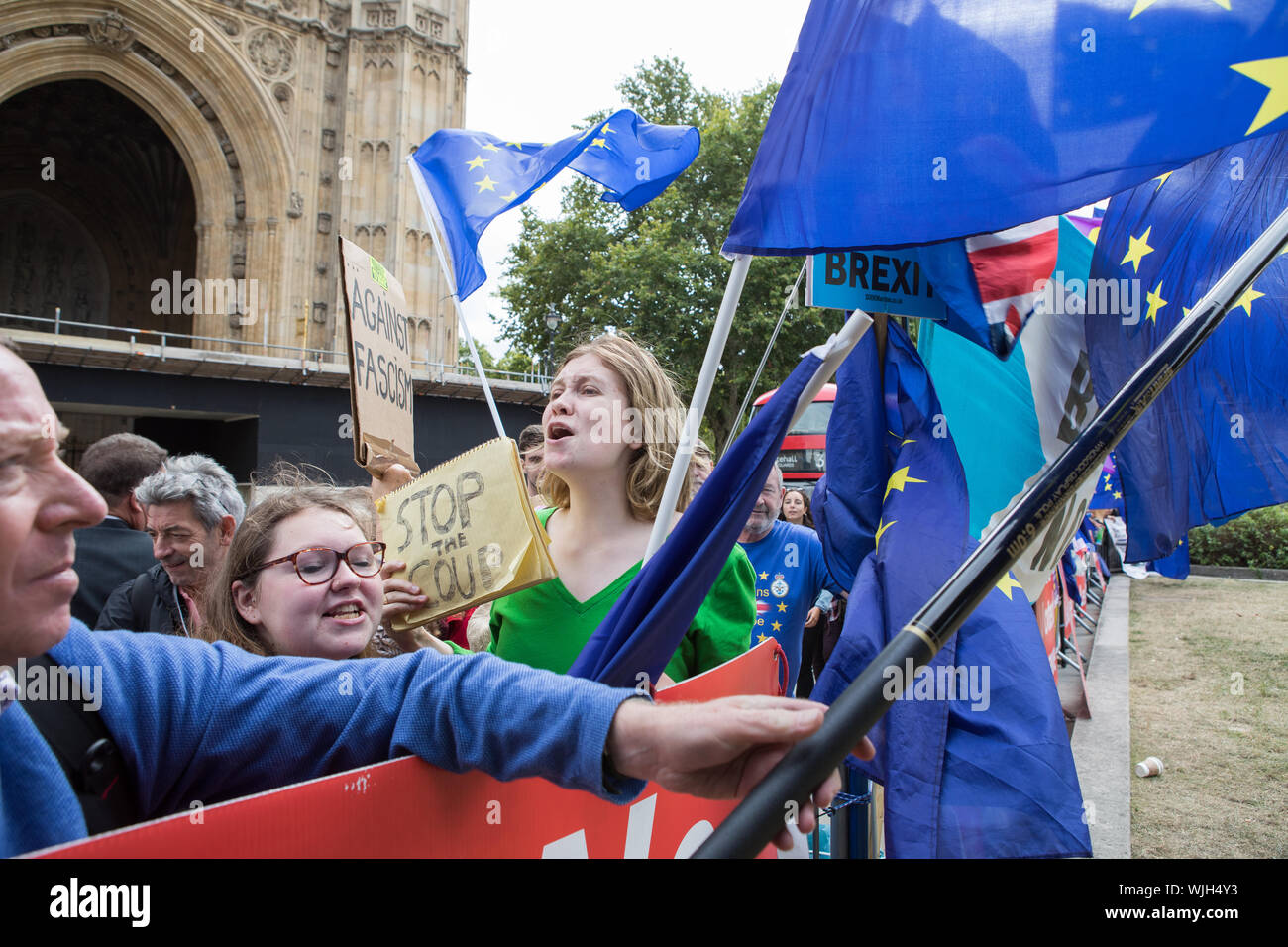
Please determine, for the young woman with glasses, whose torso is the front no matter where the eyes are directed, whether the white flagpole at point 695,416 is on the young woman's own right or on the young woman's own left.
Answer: on the young woman's own left

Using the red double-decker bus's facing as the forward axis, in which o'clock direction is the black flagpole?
The black flagpole is roughly at 12 o'clock from the red double-decker bus.

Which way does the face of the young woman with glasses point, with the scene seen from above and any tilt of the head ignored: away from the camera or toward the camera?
toward the camera

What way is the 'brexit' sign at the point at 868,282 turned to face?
toward the camera

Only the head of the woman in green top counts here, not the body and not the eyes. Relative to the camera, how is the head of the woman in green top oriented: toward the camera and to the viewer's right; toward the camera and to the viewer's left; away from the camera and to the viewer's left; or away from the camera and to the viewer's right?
toward the camera and to the viewer's left

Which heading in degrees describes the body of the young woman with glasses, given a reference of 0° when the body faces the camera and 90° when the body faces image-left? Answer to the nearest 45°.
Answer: approximately 315°

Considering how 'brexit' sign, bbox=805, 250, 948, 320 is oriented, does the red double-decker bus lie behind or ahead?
behind

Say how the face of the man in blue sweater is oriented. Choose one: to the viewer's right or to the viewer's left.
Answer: to the viewer's right

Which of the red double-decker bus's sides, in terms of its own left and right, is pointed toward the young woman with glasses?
front

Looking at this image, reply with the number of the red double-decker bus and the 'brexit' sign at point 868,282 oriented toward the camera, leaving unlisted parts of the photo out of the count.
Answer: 2

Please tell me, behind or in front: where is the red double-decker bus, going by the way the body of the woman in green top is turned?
behind

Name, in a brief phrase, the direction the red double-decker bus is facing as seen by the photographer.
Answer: facing the viewer
